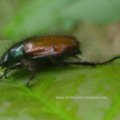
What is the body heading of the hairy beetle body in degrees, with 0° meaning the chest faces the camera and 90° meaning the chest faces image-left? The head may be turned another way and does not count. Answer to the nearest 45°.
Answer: approximately 90°
